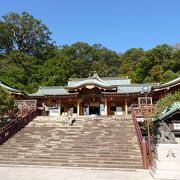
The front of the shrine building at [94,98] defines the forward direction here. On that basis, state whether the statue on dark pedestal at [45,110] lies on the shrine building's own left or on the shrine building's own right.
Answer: on the shrine building's own right

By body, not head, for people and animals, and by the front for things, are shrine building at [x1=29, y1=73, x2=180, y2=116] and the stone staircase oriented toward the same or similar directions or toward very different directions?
same or similar directions

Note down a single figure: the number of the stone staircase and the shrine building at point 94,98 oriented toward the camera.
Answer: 2

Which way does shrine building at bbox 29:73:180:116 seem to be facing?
toward the camera

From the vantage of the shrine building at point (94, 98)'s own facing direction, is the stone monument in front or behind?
in front

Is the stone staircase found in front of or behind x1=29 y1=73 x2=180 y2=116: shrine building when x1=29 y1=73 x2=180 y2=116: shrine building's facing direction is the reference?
in front

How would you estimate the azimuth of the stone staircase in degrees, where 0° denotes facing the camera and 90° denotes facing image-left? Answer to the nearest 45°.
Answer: approximately 0°

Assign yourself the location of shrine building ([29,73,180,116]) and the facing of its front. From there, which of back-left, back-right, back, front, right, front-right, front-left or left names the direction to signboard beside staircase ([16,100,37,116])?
front-right

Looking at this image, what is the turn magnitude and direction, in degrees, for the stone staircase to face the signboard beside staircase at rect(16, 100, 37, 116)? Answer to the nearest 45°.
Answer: approximately 135° to its right
